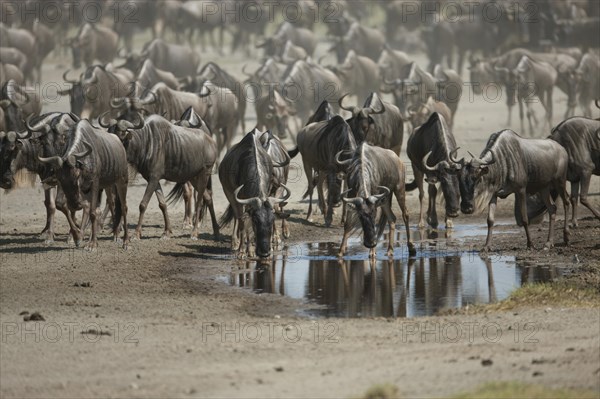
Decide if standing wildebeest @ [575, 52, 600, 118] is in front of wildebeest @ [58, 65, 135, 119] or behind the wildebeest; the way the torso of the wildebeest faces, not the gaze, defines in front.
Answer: behind

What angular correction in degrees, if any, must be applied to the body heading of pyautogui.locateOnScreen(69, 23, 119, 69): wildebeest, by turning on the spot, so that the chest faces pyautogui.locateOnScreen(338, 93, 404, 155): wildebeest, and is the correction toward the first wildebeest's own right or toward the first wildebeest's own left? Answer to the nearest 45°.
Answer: approximately 45° to the first wildebeest's own left

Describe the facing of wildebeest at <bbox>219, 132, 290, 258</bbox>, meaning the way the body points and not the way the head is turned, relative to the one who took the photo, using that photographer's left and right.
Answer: facing the viewer

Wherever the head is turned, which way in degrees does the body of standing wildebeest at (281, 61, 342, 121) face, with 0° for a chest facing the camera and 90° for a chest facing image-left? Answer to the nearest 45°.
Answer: approximately 45°

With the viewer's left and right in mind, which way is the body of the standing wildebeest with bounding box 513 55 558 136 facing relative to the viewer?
facing the viewer and to the left of the viewer

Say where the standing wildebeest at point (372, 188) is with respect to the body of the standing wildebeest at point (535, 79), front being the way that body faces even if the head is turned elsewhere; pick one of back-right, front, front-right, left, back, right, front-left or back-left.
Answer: front-left

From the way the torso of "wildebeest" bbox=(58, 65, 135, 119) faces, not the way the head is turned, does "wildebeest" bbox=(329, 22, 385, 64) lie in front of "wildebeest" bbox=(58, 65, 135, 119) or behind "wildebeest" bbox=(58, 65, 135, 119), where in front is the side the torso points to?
behind

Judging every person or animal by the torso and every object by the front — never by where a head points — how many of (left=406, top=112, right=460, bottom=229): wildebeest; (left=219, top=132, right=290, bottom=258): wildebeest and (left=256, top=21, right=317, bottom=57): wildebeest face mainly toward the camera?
2

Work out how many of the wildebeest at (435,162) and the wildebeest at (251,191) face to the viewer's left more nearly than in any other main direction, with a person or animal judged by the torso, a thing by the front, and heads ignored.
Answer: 0

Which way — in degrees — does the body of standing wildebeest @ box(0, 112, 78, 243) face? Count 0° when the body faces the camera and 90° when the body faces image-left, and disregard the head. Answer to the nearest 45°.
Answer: approximately 45°

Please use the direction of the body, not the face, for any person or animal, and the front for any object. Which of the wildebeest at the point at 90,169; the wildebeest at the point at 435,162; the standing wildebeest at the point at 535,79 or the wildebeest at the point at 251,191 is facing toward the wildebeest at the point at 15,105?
the standing wildebeest

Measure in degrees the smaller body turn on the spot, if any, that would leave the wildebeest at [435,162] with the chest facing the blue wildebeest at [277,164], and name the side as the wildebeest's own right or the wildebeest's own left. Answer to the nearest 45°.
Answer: approximately 45° to the wildebeest's own right
